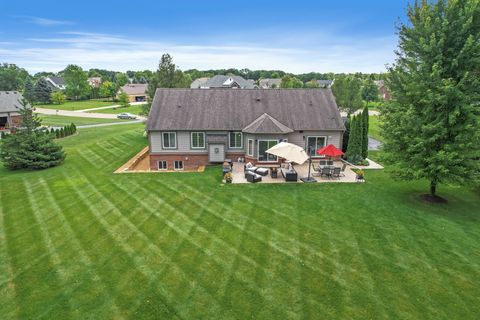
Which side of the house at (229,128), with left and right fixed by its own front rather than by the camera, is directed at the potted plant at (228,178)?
back

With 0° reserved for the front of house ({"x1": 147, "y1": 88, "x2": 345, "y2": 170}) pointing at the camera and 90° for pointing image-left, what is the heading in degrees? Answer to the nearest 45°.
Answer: approximately 180°

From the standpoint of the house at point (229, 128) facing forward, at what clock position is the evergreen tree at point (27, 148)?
The evergreen tree is roughly at 9 o'clock from the house.

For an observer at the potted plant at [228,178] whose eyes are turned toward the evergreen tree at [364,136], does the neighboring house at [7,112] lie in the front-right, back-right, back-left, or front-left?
back-left

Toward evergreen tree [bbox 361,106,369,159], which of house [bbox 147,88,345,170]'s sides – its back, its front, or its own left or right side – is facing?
right

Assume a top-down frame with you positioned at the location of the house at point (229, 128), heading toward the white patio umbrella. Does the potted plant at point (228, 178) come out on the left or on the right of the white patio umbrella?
right

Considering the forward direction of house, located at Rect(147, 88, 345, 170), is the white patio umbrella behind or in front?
behind
